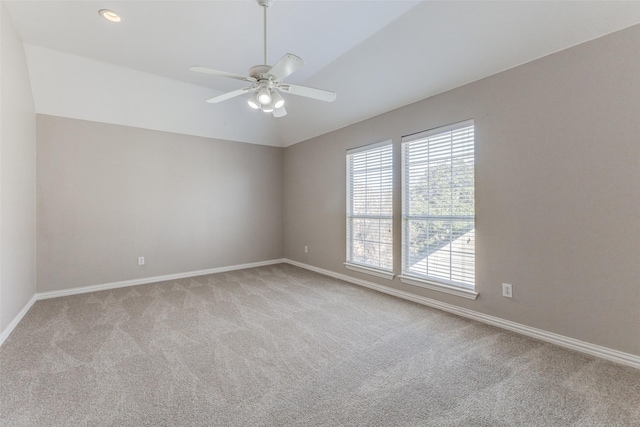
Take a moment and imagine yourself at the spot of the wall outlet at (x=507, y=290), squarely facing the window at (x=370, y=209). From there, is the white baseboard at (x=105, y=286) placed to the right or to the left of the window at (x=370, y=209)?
left

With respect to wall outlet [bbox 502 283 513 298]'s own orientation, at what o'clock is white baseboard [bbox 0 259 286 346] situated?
The white baseboard is roughly at 1 o'clock from the wall outlet.

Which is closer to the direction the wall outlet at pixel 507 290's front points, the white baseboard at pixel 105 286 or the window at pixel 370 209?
the white baseboard

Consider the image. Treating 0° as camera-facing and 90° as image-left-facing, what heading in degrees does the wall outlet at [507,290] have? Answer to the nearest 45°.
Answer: approximately 45°

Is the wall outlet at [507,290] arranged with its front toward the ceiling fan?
yes

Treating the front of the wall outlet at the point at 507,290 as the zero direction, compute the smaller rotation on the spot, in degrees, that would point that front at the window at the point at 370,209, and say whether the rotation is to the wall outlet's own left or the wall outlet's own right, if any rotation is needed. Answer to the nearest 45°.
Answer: approximately 45° to the wall outlet's own right
